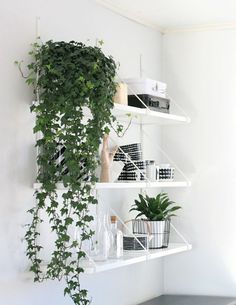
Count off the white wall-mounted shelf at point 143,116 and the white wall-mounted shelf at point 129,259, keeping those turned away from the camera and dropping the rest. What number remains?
0

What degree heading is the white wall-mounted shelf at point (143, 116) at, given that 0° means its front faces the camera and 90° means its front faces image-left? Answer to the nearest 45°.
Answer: approximately 315°

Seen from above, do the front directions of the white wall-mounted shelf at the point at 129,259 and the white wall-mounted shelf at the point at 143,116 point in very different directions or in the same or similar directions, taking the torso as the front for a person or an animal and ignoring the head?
same or similar directions

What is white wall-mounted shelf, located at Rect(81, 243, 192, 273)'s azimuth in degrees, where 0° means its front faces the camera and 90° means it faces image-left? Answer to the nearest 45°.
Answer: approximately 315°

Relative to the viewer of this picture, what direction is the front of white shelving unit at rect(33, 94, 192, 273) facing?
facing the viewer and to the right of the viewer
